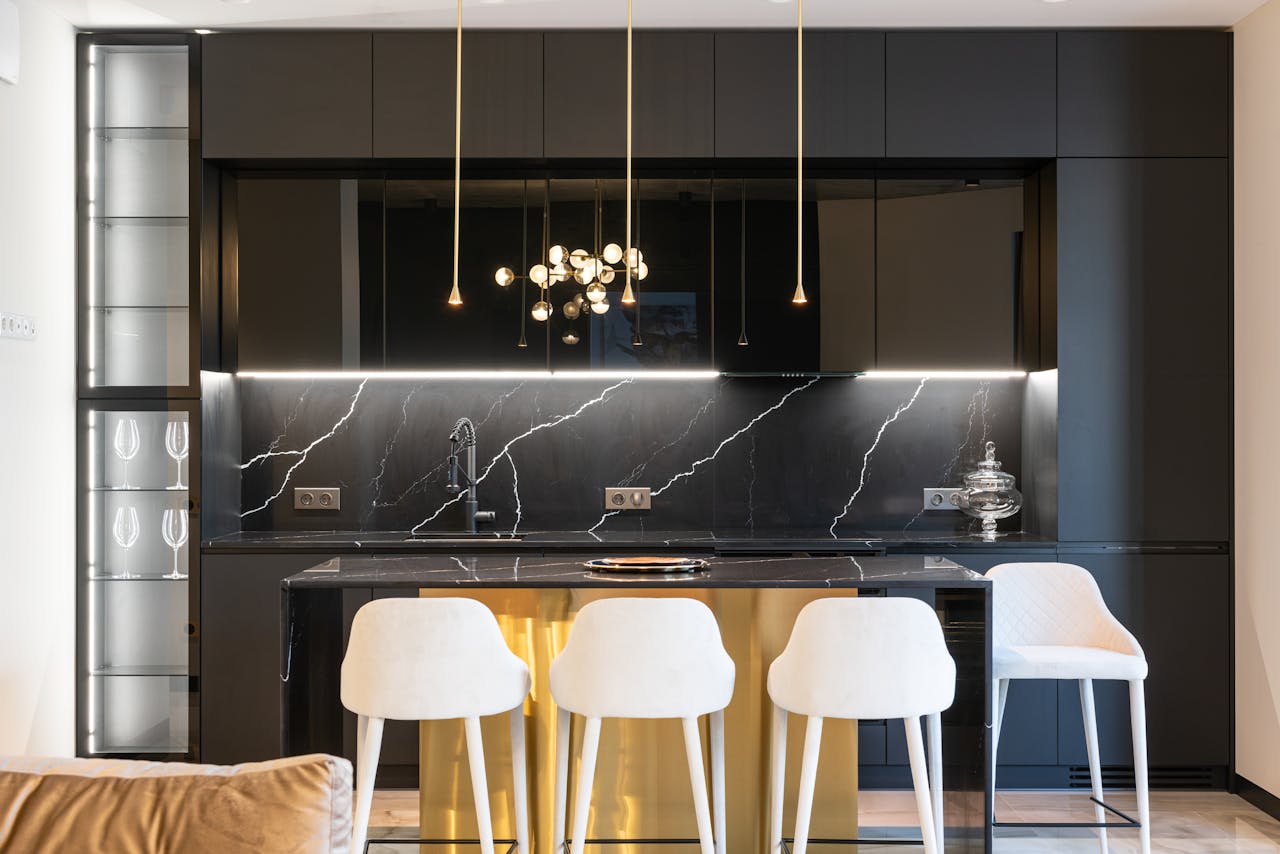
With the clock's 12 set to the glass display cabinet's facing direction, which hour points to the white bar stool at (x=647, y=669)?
The white bar stool is roughly at 11 o'clock from the glass display cabinet.

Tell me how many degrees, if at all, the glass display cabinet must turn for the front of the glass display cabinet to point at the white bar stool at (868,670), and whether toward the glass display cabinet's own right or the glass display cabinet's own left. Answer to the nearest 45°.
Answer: approximately 45° to the glass display cabinet's own left

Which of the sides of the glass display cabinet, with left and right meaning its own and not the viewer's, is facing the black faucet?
left

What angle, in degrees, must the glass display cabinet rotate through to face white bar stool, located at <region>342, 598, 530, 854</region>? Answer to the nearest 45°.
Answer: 0° — it already faces it

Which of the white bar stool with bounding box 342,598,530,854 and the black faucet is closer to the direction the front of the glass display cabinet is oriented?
the white bar stool

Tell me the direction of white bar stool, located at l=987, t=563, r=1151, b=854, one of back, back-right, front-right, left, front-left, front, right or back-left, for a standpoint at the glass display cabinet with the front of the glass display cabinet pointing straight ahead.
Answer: front-left

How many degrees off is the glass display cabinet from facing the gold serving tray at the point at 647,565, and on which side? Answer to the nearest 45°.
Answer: approximately 45° to its left

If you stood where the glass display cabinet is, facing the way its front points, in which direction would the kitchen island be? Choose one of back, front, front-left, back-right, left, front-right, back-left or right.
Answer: front-left

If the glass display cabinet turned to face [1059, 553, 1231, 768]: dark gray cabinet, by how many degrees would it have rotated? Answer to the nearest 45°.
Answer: approximately 45° to its left
